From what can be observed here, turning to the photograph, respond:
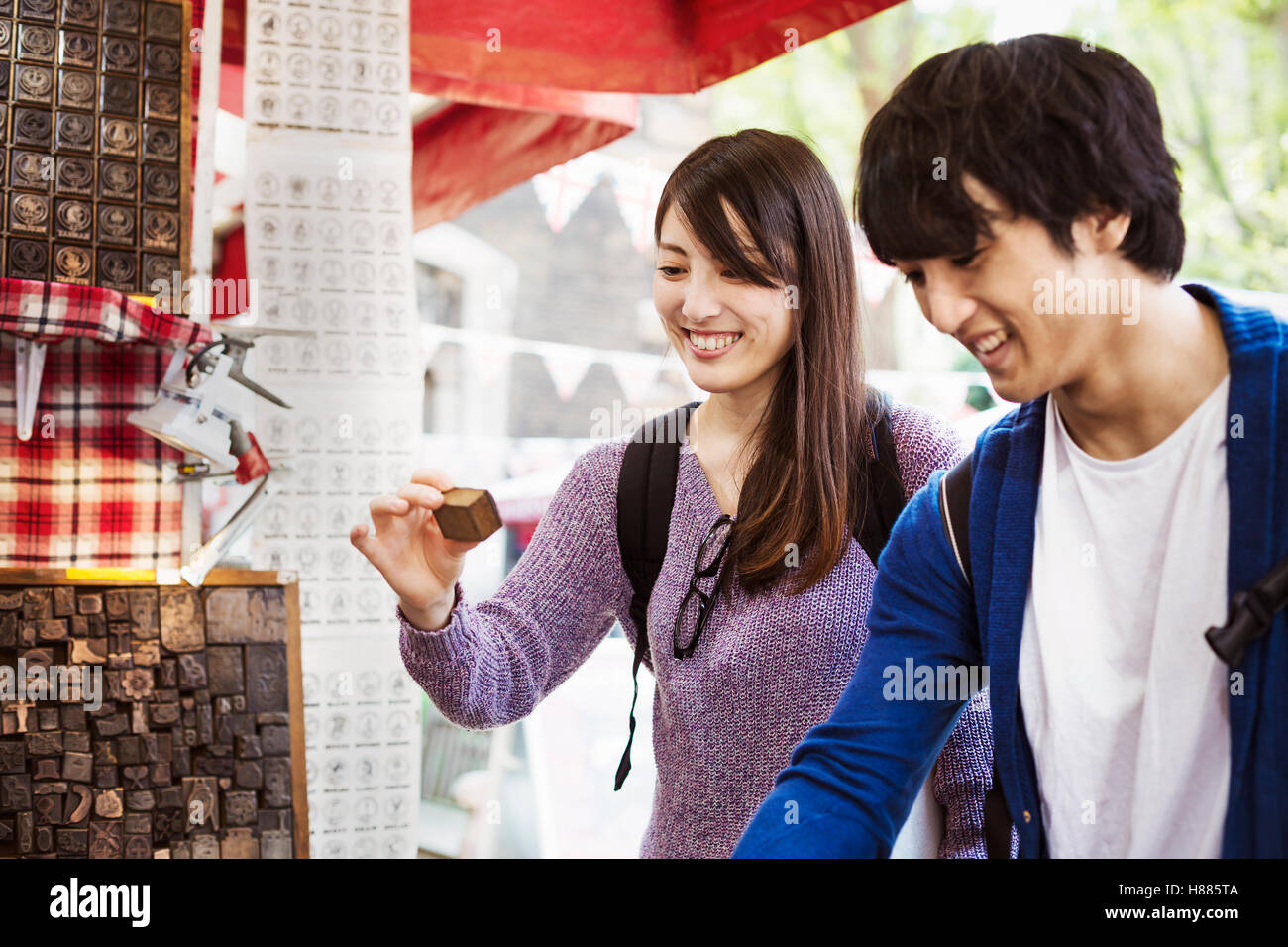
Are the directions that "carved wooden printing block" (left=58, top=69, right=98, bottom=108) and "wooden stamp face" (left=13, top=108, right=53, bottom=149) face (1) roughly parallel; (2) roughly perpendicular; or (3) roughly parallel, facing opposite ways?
roughly parallel

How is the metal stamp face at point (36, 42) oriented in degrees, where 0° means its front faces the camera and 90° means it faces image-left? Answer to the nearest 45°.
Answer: approximately 0°

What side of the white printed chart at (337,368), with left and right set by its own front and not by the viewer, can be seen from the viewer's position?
front

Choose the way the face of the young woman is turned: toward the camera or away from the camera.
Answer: toward the camera

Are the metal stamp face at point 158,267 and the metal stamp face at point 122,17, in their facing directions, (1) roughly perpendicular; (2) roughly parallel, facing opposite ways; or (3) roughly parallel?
roughly parallel

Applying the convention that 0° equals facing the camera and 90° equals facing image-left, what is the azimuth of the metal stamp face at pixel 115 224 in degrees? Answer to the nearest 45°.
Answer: approximately 0°

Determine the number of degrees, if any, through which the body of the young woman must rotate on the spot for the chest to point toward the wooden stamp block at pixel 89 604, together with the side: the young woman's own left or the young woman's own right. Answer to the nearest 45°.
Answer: approximately 90° to the young woman's own right

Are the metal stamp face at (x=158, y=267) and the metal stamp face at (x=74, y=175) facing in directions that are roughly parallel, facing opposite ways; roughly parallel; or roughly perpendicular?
roughly parallel

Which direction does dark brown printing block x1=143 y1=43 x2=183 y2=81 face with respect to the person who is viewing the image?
facing the viewer

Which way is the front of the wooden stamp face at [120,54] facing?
toward the camera

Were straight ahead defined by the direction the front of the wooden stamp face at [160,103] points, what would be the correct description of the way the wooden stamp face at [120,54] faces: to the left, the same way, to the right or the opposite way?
the same way

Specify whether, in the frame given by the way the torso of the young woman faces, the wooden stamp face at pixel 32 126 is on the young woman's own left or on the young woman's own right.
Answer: on the young woman's own right

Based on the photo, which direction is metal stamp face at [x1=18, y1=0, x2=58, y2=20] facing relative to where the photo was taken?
toward the camera
